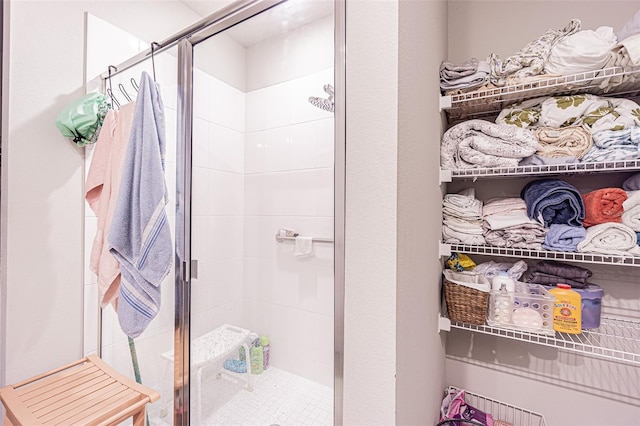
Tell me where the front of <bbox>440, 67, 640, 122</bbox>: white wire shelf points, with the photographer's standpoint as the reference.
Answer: facing the viewer and to the left of the viewer

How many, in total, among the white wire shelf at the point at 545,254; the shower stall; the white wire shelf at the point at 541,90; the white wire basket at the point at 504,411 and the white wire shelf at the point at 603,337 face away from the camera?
0

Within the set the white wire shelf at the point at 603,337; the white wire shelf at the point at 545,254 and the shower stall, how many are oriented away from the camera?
0

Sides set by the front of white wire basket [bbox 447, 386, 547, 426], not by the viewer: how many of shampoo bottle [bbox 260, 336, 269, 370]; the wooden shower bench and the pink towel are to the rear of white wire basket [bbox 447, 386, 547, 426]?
0

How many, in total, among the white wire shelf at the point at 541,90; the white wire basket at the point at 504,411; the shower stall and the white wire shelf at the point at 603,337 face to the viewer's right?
0

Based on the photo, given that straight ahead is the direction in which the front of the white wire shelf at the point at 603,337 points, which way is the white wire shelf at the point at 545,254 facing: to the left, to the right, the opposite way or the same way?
the same way

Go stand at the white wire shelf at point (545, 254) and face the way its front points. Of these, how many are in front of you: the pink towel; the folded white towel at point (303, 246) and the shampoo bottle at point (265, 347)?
3

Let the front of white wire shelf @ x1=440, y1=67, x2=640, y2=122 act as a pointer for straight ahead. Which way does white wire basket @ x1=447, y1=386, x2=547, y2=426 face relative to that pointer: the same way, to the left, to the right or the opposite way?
the same way

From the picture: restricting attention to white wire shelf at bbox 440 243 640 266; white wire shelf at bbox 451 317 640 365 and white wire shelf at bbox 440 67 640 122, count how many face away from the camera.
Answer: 0

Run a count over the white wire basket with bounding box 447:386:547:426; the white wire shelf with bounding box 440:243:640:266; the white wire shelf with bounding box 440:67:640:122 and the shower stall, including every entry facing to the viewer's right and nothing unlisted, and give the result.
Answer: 0

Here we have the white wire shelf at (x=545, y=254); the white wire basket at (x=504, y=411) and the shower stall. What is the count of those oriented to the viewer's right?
0
